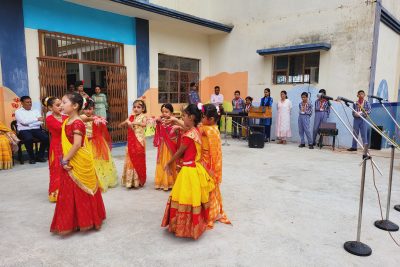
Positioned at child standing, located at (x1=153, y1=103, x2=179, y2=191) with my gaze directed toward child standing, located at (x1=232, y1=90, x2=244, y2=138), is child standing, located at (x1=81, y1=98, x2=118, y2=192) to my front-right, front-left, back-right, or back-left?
back-left

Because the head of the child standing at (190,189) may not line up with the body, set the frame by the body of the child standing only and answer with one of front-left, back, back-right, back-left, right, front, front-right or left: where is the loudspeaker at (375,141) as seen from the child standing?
back-right

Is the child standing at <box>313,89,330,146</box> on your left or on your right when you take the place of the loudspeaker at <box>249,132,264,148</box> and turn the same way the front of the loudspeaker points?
on your left

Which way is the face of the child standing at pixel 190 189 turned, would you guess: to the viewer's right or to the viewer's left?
to the viewer's left

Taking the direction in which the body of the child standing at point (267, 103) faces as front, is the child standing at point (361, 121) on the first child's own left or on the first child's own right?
on the first child's own left

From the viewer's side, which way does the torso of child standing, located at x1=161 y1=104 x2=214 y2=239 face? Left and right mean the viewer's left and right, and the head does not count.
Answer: facing to the left of the viewer

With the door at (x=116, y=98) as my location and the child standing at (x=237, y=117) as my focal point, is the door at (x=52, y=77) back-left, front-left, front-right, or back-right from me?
back-right

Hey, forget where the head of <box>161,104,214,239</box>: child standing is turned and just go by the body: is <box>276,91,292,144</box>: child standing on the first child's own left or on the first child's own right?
on the first child's own right
